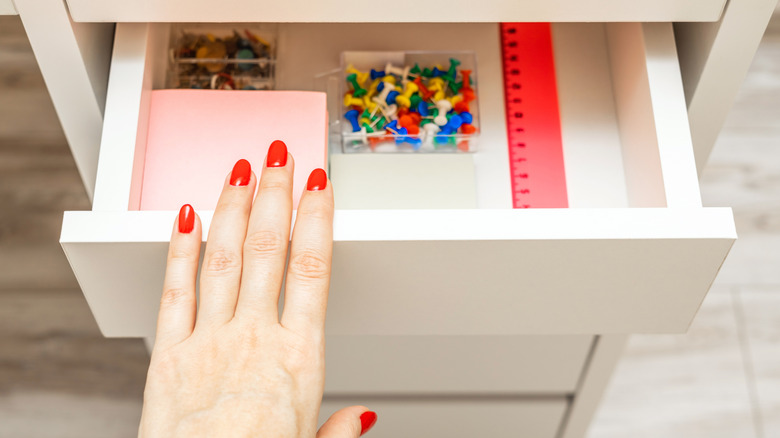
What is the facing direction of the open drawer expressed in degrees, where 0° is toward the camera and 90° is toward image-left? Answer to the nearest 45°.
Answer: approximately 0°
